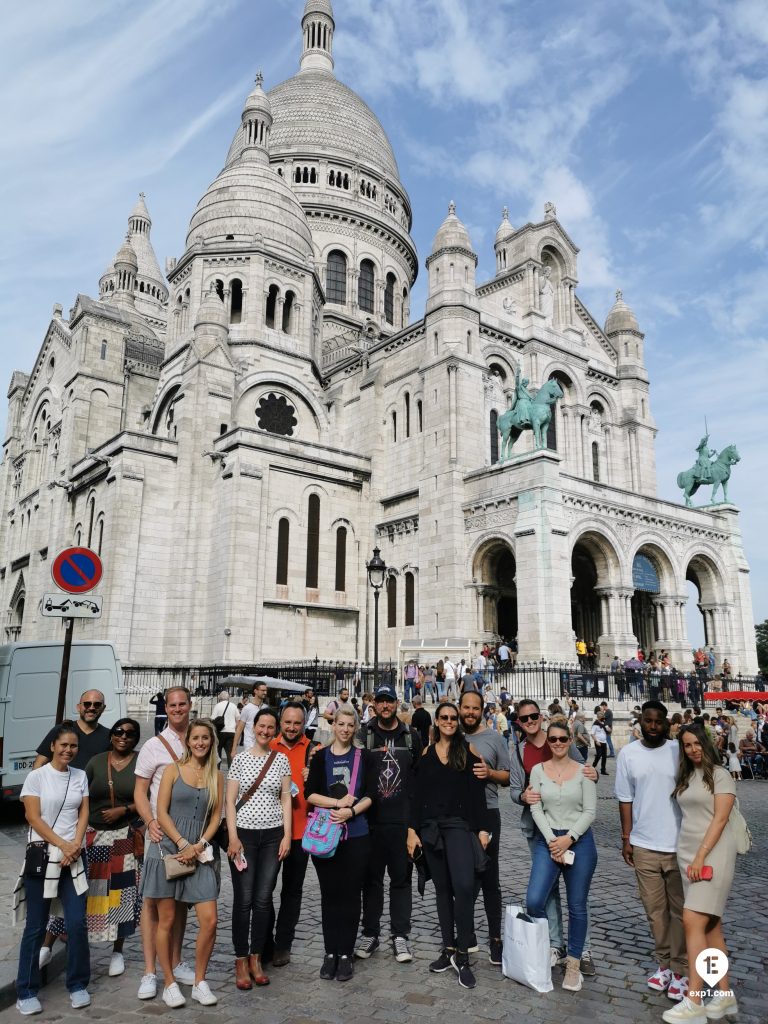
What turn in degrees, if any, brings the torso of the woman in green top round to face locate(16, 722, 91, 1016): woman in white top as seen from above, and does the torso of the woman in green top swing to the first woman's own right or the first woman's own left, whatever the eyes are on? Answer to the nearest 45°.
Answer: approximately 90° to the first woman's own right

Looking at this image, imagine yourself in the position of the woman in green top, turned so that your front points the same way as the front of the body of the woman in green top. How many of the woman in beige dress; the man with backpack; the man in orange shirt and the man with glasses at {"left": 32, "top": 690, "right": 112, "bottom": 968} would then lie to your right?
3

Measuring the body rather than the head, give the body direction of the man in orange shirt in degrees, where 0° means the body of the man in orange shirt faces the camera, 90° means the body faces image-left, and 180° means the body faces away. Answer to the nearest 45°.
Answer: approximately 0°

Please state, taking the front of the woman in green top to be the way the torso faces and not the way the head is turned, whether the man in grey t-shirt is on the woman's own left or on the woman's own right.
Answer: on the woman's own right

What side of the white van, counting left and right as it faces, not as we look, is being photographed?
back

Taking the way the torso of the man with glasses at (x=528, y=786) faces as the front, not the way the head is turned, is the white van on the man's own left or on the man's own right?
on the man's own right

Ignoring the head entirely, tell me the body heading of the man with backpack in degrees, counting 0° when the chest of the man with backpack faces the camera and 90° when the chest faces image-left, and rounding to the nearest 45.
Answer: approximately 0°

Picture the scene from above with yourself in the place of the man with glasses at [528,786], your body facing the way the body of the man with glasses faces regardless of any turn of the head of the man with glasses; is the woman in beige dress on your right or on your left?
on your left
